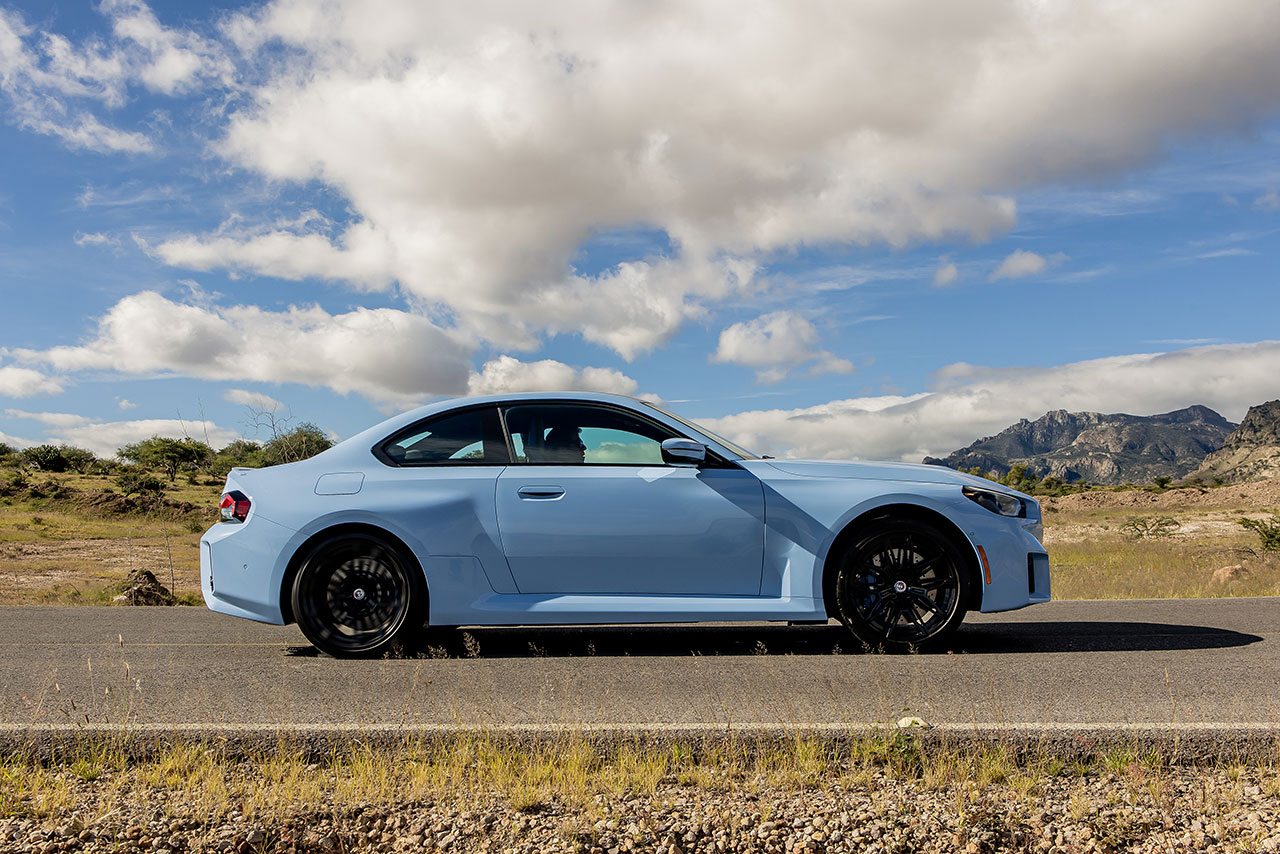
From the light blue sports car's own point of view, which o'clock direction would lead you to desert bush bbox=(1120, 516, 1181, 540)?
The desert bush is roughly at 10 o'clock from the light blue sports car.

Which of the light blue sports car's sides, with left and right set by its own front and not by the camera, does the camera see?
right

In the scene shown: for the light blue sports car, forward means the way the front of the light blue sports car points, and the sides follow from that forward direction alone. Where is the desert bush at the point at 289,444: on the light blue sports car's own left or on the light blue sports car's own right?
on the light blue sports car's own left
